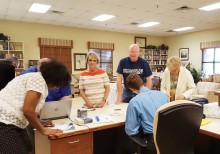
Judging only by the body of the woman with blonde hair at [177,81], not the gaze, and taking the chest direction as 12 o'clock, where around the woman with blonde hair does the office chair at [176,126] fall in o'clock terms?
The office chair is roughly at 12 o'clock from the woman with blonde hair.

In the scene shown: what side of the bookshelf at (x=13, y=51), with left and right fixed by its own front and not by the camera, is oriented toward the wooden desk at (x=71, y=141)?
front

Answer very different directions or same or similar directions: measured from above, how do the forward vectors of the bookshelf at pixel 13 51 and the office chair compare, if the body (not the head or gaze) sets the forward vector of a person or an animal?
very different directions

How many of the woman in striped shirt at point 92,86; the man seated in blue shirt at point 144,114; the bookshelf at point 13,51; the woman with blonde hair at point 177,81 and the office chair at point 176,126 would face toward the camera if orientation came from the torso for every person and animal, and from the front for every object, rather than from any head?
3

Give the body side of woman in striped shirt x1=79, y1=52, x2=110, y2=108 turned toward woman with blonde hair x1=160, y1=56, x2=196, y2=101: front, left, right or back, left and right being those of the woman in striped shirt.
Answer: left

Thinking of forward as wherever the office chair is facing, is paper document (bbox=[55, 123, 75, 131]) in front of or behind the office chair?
in front

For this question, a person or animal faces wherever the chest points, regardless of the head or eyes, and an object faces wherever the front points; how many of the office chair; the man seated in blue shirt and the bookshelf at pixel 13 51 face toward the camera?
1

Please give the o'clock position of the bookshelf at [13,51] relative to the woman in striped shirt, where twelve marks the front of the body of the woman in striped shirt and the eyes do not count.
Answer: The bookshelf is roughly at 5 o'clock from the woman in striped shirt.

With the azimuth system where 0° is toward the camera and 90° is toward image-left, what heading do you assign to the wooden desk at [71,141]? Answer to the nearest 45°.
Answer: approximately 315°

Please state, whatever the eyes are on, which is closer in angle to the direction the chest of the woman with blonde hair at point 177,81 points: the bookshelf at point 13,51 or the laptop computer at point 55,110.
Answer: the laptop computer

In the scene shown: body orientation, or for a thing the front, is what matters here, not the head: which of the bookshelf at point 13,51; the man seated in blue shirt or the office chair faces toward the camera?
the bookshelf

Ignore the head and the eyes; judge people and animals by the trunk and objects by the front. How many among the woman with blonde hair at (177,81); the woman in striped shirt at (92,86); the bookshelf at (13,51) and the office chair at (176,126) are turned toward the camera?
3
